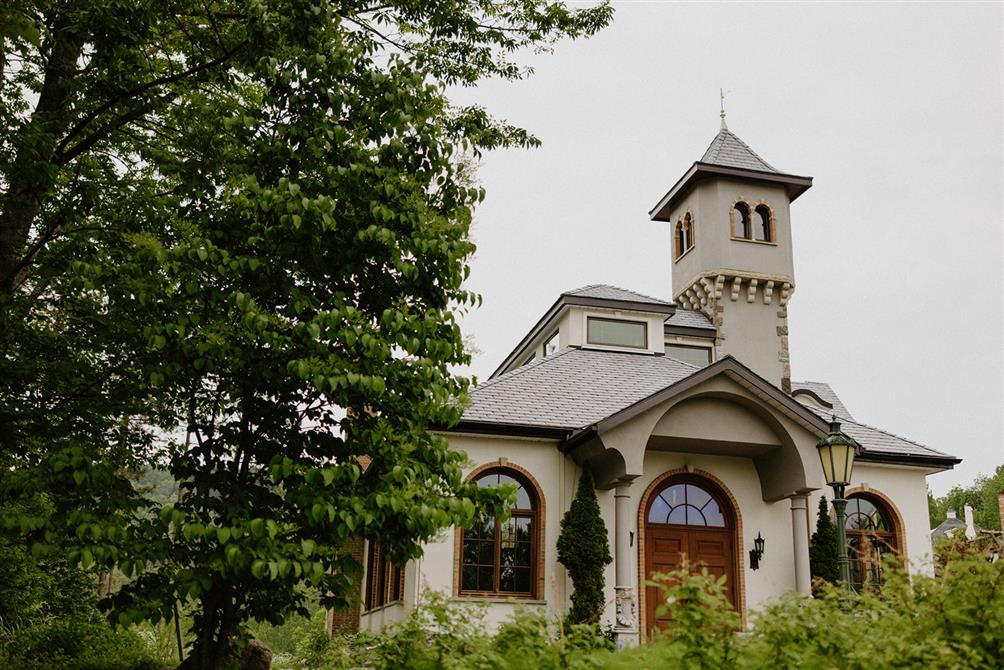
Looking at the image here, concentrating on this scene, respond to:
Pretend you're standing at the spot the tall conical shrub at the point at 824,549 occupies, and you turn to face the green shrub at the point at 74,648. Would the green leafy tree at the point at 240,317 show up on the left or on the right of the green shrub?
left

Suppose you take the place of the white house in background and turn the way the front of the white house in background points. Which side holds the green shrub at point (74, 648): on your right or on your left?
on your right

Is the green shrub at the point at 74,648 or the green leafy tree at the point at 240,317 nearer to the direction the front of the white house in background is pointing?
the green leafy tree

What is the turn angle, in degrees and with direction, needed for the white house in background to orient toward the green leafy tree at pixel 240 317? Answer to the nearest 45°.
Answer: approximately 45° to its right

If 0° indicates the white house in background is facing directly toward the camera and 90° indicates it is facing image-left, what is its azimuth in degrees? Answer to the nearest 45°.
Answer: approximately 315°
